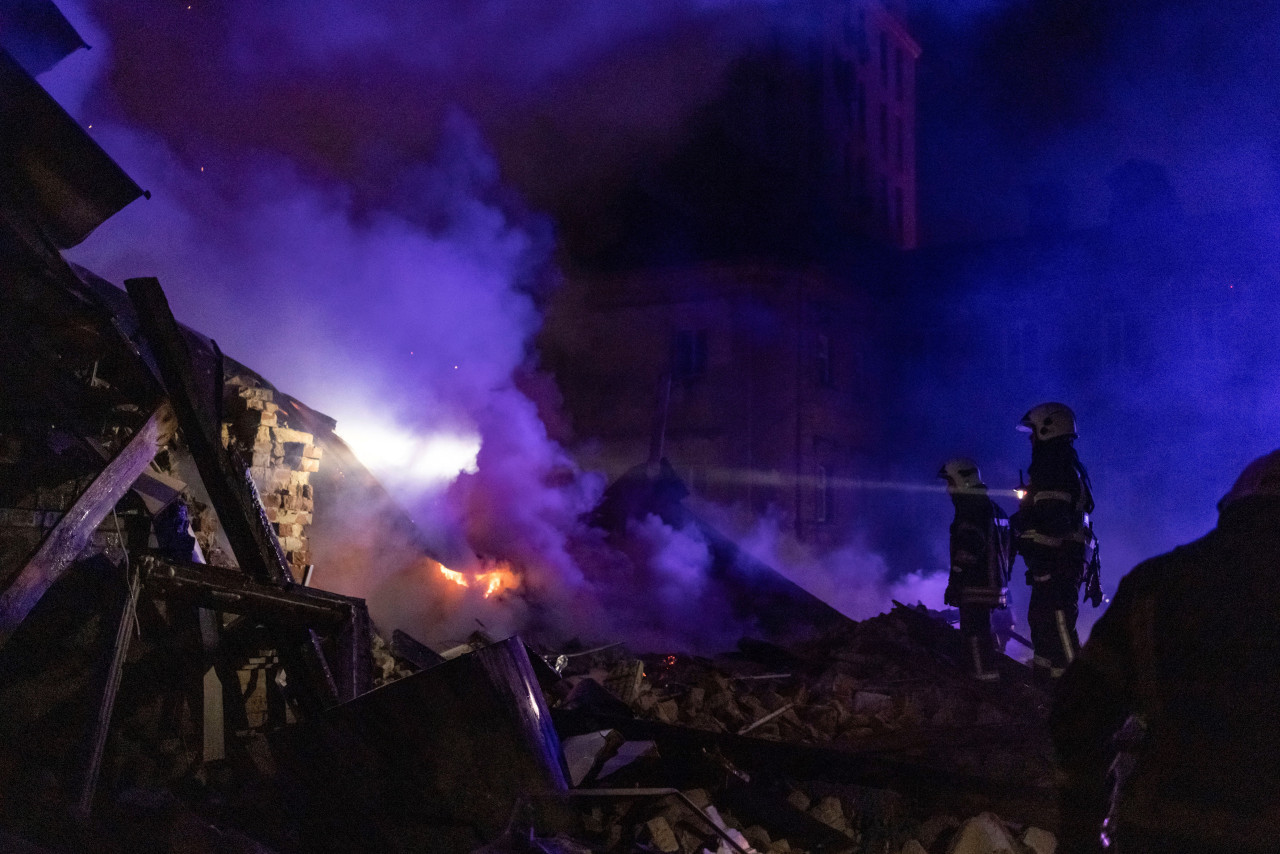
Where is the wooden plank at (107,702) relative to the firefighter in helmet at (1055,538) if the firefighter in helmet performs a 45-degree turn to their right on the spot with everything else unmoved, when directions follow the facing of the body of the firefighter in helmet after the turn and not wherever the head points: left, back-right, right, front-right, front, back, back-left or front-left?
left

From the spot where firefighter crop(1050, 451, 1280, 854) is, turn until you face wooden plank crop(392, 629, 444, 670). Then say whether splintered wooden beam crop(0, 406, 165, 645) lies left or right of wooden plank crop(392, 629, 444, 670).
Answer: left

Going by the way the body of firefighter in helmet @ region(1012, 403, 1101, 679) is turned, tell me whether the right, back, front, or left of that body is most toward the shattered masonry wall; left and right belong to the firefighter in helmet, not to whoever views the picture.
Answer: front

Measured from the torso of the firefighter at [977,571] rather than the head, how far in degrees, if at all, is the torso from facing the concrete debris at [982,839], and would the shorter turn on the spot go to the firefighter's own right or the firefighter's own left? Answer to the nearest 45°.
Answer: approximately 90° to the firefighter's own left

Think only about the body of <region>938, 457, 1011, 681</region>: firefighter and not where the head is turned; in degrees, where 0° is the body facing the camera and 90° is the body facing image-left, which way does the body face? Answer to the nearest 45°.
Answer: approximately 90°

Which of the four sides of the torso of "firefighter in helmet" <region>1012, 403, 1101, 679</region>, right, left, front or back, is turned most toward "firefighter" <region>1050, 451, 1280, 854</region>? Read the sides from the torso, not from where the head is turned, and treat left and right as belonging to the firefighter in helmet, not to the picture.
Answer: left

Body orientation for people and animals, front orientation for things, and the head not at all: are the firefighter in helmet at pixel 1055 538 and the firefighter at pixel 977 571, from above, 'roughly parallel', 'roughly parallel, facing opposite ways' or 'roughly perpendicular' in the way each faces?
roughly parallel

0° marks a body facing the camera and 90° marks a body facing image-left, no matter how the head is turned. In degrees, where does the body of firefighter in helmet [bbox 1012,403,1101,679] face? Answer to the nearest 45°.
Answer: approximately 90°

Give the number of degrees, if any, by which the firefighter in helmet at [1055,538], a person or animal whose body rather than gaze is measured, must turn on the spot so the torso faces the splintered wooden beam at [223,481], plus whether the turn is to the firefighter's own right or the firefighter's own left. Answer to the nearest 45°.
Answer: approximately 45° to the firefighter's own left

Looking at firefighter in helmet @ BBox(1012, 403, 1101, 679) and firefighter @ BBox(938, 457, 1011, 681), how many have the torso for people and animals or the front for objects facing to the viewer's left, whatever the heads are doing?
2
